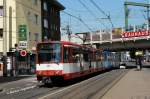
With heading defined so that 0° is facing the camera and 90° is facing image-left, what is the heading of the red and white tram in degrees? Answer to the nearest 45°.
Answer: approximately 45°
